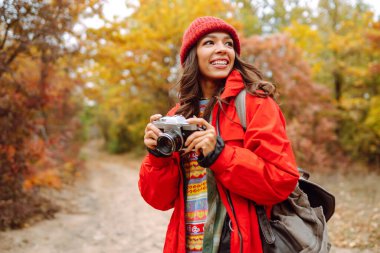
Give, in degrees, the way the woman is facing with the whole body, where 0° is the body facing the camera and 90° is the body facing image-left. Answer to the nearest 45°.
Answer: approximately 45°

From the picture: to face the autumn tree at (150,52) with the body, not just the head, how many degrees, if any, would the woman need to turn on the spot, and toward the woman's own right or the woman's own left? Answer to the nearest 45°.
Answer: approximately 135° to the woman's own right

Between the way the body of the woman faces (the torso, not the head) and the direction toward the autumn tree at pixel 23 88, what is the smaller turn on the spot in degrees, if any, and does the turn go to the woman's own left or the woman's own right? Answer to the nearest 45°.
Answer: approximately 90° to the woman's own right
